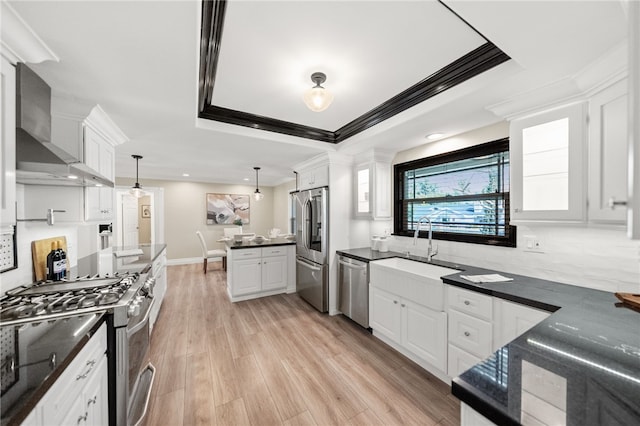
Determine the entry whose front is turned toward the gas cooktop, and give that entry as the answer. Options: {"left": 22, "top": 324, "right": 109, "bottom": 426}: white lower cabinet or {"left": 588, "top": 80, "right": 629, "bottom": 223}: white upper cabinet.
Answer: the white upper cabinet

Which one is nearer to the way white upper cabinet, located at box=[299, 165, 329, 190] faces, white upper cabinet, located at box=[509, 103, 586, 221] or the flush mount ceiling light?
the flush mount ceiling light

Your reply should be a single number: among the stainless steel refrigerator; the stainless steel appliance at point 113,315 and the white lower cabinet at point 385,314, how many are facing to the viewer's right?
1

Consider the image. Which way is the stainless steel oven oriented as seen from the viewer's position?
to the viewer's right

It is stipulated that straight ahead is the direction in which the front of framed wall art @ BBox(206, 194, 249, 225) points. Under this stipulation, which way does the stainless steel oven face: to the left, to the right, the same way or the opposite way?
to the left

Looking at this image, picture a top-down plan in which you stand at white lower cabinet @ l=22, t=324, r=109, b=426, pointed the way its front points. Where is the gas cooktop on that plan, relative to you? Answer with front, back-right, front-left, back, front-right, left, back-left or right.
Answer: left

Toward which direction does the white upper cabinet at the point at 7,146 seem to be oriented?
to the viewer's right

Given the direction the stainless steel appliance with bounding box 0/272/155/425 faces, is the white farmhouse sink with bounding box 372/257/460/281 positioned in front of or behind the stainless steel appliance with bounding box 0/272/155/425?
in front

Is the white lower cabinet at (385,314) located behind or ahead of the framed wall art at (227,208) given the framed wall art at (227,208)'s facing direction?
ahead

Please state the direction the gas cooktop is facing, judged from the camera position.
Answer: facing to the right of the viewer

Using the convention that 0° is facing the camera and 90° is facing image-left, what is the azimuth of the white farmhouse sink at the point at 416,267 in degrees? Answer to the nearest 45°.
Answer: approximately 45°

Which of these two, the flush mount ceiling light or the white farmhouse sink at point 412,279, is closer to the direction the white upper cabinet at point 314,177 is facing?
the flush mount ceiling light

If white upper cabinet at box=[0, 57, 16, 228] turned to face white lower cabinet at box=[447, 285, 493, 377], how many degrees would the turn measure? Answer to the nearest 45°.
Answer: approximately 45° to its right
